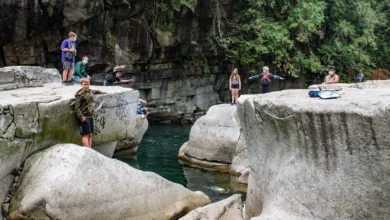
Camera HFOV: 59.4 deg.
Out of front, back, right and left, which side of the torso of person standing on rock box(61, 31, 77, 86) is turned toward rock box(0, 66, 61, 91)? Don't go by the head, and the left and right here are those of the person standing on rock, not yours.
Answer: right

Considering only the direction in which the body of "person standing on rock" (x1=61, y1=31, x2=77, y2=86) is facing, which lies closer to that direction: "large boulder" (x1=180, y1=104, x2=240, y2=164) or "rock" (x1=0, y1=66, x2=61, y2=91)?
the large boulder

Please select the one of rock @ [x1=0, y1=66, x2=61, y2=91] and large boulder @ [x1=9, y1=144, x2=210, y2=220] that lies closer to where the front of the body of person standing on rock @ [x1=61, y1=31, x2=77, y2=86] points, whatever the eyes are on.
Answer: the large boulder

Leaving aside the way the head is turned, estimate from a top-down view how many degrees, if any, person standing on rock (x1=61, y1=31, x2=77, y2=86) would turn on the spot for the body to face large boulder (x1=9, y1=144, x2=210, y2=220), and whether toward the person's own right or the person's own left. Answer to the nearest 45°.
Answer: approximately 45° to the person's own right

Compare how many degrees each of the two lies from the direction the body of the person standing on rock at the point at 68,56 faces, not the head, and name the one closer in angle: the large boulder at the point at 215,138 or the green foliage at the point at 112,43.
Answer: the large boulder

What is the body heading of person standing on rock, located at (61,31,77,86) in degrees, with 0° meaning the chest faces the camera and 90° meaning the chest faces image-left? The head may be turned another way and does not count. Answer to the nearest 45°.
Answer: approximately 315°

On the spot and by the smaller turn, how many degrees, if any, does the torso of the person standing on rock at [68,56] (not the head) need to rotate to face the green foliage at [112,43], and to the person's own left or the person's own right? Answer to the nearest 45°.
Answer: approximately 135° to the person's own left

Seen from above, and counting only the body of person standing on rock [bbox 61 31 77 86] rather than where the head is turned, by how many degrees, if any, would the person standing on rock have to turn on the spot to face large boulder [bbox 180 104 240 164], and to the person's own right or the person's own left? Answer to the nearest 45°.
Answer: approximately 45° to the person's own left

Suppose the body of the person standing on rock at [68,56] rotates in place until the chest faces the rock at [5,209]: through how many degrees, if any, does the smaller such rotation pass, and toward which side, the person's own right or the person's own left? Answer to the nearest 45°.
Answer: approximately 45° to the person's own right

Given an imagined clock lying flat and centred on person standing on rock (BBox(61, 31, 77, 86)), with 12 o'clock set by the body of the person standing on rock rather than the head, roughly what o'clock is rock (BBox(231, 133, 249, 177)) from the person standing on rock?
The rock is roughly at 11 o'clock from the person standing on rock.
